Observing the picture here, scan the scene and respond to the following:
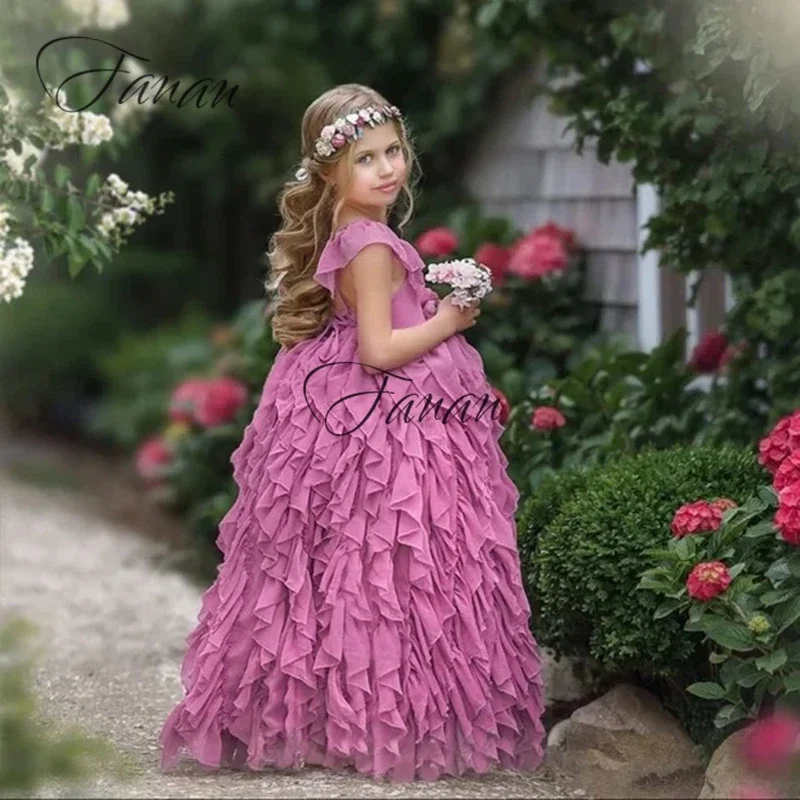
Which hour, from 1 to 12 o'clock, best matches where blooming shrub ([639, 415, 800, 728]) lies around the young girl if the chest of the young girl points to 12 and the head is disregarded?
The blooming shrub is roughly at 12 o'clock from the young girl.

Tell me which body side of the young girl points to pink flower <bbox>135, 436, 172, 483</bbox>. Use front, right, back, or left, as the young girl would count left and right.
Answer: left

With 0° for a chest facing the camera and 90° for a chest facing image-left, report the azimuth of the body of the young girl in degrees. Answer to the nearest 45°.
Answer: approximately 270°

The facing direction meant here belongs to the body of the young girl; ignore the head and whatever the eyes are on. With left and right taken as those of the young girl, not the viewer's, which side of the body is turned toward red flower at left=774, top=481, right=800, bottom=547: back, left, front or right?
front

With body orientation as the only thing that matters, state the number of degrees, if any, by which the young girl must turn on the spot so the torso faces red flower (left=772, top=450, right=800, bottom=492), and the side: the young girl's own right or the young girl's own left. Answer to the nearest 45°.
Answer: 0° — they already face it

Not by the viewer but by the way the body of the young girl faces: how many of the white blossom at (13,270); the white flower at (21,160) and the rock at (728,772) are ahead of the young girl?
1

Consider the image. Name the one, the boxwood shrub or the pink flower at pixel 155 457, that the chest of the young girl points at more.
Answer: the boxwood shrub

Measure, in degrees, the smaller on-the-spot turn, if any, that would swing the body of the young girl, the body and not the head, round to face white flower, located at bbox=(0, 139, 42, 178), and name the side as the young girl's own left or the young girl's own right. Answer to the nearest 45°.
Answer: approximately 135° to the young girl's own left

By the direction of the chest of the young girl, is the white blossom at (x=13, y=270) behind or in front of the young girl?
behind
